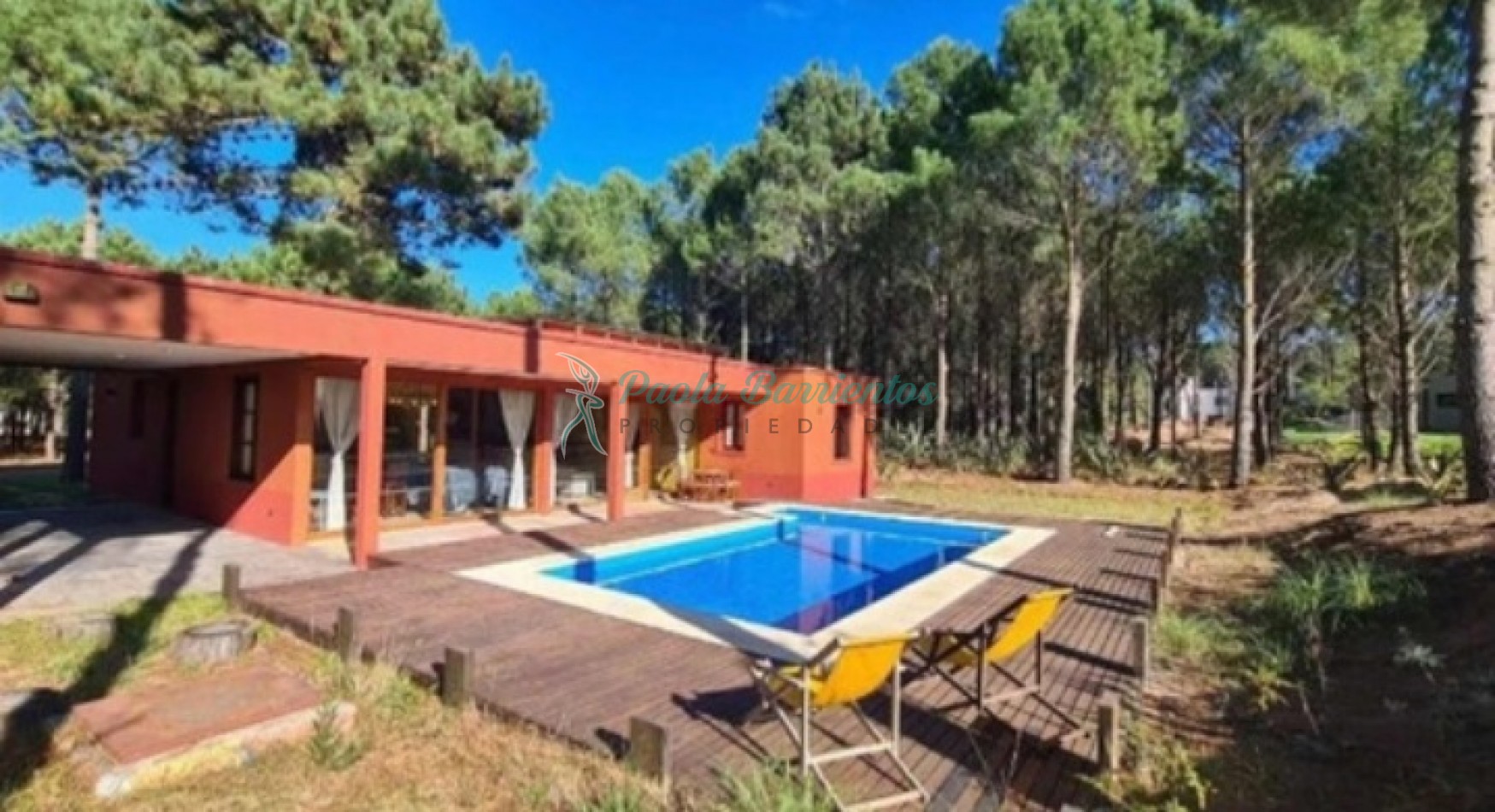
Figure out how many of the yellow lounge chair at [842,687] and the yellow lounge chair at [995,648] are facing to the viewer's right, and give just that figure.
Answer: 0

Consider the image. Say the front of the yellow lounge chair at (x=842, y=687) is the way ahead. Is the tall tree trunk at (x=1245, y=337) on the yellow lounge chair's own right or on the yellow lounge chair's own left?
on the yellow lounge chair's own right

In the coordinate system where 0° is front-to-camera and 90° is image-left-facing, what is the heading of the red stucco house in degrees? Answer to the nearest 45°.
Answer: approximately 315°

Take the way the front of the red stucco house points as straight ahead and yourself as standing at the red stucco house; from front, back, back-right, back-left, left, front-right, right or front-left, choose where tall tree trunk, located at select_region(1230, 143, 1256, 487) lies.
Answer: front-left

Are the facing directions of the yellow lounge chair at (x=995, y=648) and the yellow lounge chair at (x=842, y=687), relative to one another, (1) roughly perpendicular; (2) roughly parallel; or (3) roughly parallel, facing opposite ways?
roughly parallel

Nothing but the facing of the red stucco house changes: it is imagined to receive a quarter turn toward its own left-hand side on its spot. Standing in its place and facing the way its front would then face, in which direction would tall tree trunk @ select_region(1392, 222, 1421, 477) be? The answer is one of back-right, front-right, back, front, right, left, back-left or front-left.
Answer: front-right
